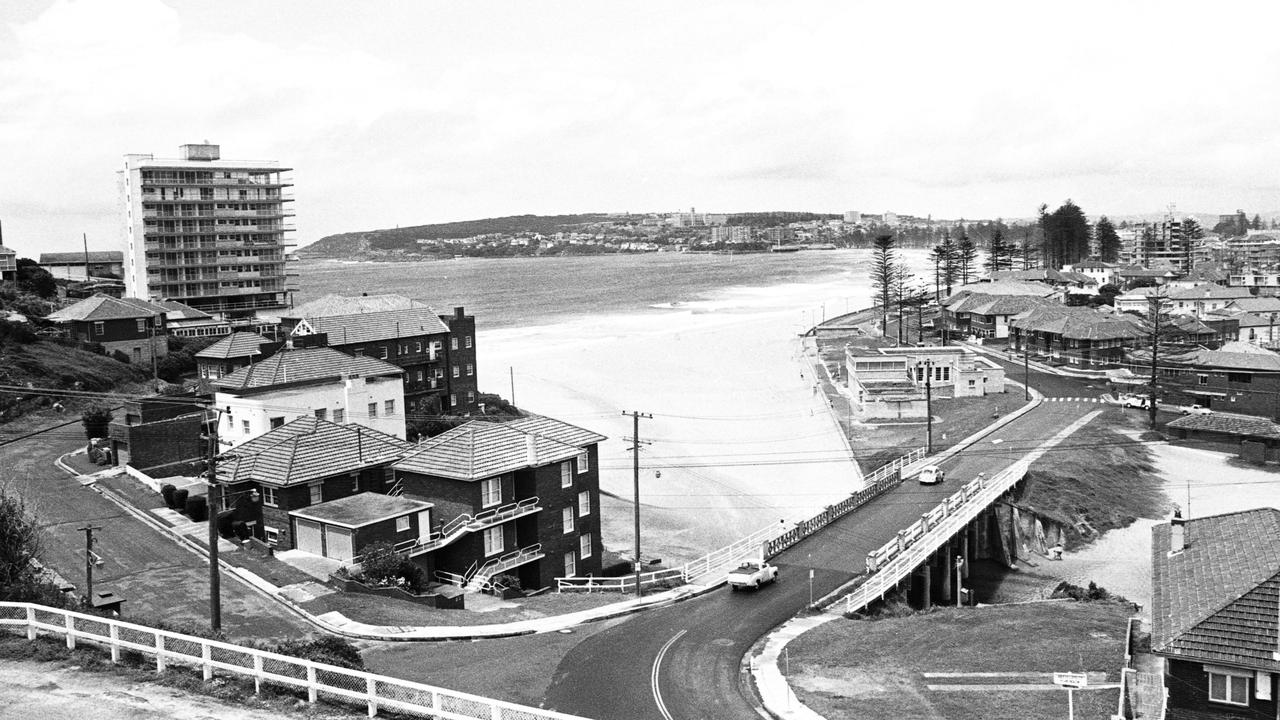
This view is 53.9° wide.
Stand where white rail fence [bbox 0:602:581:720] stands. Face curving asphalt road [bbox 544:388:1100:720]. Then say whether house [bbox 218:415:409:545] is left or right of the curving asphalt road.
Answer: left

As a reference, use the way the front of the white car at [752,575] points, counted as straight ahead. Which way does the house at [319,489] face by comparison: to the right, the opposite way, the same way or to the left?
the opposite way

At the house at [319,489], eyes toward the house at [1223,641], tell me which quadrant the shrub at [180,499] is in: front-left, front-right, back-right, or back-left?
back-right

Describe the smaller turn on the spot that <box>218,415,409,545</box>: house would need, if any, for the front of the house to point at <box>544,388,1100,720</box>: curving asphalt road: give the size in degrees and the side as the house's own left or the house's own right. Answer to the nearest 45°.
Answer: approximately 90° to the house's own left

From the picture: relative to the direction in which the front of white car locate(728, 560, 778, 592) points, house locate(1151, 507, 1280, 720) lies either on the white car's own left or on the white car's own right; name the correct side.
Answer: on the white car's own right

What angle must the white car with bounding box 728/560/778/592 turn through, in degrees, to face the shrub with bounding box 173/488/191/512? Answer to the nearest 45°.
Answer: approximately 135° to its left

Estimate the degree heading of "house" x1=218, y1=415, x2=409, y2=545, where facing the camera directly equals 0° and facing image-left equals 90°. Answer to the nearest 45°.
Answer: approximately 45°

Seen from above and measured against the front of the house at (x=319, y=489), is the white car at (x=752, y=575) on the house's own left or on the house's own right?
on the house's own left

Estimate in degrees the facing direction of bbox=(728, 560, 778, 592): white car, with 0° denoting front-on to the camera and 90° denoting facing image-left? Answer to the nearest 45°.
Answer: approximately 225°
